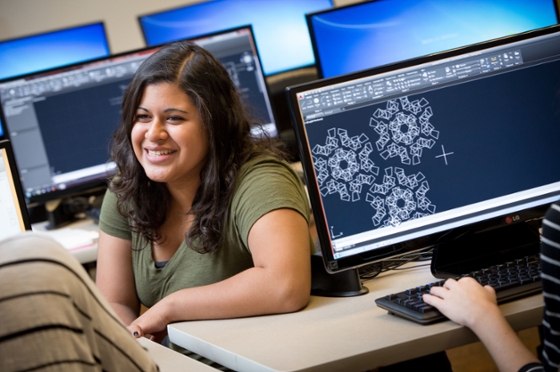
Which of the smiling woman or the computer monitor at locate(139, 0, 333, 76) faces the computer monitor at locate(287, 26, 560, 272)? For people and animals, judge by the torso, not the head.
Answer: the computer monitor at locate(139, 0, 333, 76)

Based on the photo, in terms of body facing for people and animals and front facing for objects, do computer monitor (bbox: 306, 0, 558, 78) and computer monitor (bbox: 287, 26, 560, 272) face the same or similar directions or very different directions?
same or similar directions

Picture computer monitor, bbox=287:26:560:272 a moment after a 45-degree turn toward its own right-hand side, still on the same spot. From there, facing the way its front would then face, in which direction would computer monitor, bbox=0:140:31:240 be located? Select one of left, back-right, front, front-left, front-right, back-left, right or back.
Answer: front-right

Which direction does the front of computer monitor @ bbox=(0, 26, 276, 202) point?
toward the camera

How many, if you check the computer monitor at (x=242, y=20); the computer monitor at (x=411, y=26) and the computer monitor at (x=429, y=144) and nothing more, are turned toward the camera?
3

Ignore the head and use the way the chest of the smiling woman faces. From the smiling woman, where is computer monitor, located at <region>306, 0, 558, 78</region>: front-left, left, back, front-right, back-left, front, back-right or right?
back

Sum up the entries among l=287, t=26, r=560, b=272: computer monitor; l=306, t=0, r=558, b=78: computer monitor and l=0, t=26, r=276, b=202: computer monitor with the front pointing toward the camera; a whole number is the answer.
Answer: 3

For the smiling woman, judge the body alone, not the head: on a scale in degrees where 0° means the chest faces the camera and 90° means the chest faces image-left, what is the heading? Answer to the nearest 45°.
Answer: approximately 45°

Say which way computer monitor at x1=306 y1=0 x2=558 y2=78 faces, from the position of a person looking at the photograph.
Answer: facing the viewer

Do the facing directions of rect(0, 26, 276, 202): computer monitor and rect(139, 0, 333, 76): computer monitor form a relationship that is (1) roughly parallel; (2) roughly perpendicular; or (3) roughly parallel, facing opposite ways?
roughly parallel

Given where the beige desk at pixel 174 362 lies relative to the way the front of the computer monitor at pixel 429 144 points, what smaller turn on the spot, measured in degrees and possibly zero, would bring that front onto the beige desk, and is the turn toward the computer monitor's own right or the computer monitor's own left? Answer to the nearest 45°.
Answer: approximately 45° to the computer monitor's own right

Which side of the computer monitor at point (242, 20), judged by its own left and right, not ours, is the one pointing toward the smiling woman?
front

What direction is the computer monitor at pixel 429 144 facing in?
toward the camera

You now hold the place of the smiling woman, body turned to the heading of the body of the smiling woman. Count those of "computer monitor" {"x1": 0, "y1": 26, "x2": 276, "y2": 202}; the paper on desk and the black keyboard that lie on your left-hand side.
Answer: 1

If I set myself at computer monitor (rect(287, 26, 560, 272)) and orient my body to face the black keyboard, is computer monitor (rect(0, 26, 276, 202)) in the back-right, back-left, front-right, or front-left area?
back-right
